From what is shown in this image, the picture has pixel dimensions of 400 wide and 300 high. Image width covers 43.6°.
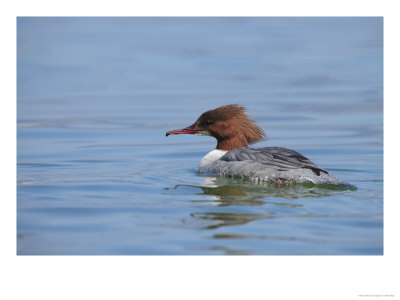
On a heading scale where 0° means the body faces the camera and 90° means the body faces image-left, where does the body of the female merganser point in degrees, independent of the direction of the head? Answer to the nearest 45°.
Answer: approximately 90°
